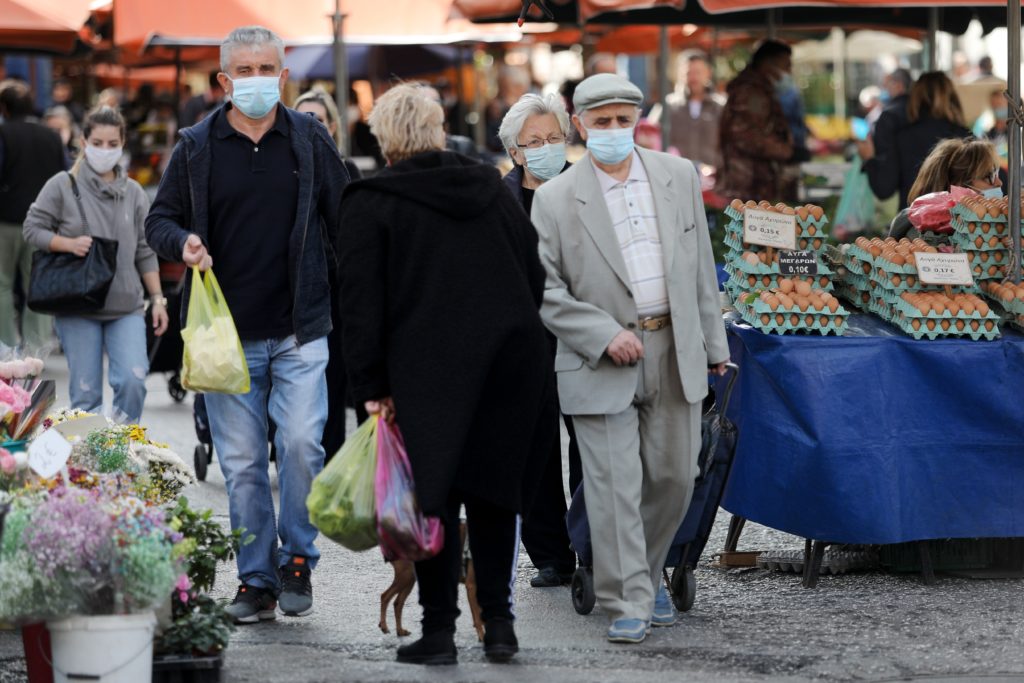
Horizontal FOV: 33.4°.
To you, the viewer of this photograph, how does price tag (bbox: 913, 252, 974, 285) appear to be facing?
facing the viewer

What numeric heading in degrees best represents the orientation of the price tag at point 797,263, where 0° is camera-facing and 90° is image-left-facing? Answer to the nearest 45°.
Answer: approximately 0°

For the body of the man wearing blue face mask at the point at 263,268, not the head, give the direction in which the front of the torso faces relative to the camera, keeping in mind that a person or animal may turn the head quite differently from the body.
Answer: toward the camera

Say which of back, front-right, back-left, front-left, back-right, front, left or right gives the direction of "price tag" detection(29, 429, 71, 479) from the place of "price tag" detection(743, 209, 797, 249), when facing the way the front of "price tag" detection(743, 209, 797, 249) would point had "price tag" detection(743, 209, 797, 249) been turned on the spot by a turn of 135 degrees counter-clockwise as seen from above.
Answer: back

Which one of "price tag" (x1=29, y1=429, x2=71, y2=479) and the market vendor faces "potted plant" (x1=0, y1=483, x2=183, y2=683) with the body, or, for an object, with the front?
the price tag

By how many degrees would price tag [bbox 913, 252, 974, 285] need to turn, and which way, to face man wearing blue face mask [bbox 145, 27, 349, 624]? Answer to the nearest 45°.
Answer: approximately 45° to its right
